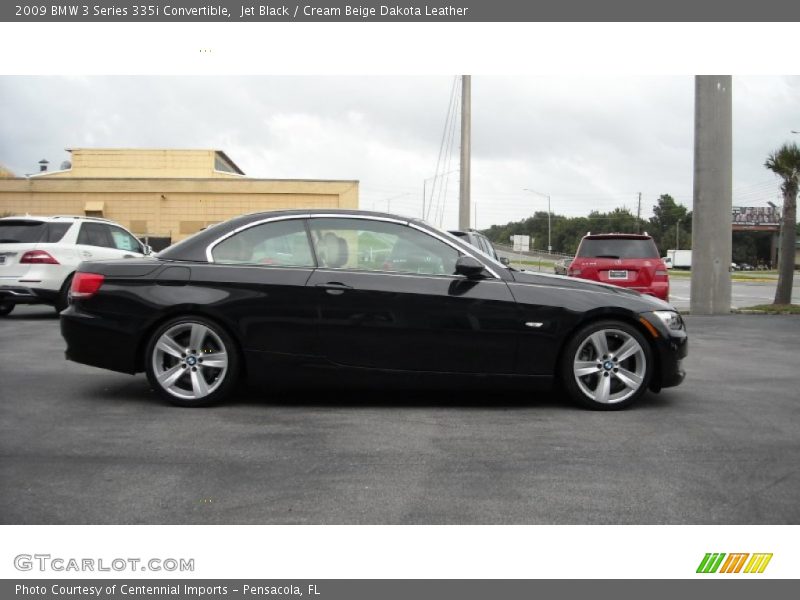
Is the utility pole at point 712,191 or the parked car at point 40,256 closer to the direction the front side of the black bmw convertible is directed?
the utility pole

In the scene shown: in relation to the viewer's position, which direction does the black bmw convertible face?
facing to the right of the viewer

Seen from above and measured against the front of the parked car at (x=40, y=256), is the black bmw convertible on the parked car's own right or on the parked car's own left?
on the parked car's own right

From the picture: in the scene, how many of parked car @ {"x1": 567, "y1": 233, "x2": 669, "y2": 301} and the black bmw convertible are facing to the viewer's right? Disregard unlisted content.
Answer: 1

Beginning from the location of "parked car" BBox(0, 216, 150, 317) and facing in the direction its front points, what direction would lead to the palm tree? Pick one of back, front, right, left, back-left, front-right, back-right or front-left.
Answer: front-right

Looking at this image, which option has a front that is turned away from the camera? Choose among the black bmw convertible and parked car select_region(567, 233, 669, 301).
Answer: the parked car

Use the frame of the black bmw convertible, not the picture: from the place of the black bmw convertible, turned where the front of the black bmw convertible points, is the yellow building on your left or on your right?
on your left

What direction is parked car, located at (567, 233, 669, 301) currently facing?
away from the camera

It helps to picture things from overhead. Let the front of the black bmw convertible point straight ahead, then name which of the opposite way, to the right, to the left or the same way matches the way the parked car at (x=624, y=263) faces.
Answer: to the left

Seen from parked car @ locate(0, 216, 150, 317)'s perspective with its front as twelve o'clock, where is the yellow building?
The yellow building is roughly at 11 o'clock from the parked car.
